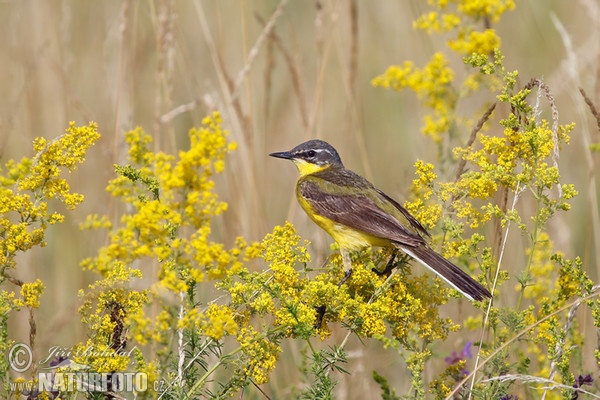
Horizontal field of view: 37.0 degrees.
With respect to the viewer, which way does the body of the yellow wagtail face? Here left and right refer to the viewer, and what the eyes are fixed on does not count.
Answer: facing to the left of the viewer

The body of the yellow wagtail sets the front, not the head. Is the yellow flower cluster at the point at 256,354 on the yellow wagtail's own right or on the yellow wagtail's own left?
on the yellow wagtail's own left

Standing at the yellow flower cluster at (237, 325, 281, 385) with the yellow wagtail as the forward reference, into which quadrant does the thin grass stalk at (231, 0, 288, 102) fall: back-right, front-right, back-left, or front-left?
front-left

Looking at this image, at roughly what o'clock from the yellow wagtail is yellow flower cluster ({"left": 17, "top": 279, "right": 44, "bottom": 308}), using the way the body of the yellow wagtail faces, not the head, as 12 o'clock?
The yellow flower cluster is roughly at 12 o'clock from the yellow wagtail.

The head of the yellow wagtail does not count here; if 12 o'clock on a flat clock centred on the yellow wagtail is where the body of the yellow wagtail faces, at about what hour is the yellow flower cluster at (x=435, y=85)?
The yellow flower cluster is roughly at 4 o'clock from the yellow wagtail.

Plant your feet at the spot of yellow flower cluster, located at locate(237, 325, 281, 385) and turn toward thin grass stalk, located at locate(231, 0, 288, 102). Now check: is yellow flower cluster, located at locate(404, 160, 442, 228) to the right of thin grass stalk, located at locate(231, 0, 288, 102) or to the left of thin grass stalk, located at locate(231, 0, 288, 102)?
right

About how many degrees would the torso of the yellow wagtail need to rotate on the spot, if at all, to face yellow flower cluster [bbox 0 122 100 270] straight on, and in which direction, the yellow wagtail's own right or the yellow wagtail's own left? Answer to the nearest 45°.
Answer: approximately 45° to the yellow wagtail's own left
